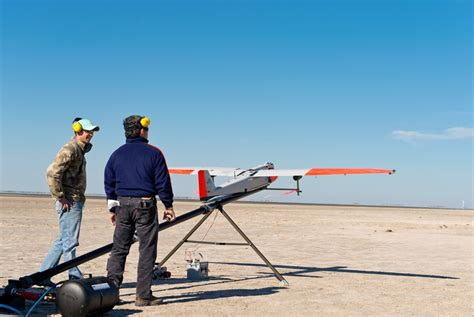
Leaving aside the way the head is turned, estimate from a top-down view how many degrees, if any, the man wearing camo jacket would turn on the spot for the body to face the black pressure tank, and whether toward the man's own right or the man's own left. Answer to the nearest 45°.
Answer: approximately 90° to the man's own right

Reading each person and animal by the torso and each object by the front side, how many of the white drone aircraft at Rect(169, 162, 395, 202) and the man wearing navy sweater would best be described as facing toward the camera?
0

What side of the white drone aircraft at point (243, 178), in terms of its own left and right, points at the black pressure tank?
back

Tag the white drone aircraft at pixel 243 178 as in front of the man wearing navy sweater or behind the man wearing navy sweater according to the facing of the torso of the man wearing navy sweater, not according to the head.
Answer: in front

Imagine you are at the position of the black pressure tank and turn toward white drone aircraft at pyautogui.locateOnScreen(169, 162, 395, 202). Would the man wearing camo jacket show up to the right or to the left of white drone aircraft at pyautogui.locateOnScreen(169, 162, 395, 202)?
left

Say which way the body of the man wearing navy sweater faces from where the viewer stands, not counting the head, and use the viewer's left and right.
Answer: facing away from the viewer and to the right of the viewer

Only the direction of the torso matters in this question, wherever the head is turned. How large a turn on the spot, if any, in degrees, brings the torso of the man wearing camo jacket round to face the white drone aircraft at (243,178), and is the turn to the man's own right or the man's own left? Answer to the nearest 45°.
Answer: approximately 45° to the man's own left

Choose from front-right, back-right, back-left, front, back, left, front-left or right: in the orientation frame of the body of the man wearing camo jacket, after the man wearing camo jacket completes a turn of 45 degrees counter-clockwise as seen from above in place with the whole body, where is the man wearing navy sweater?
right

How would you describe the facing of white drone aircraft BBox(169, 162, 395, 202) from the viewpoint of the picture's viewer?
facing away from the viewer and to the right of the viewer

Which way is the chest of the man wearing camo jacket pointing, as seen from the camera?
to the viewer's right

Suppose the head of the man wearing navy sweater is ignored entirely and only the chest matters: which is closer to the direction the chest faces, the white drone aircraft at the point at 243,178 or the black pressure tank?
the white drone aircraft

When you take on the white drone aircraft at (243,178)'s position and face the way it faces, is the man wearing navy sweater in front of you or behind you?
behind

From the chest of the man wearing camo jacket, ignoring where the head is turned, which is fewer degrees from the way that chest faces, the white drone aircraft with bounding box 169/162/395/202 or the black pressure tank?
the white drone aircraft
